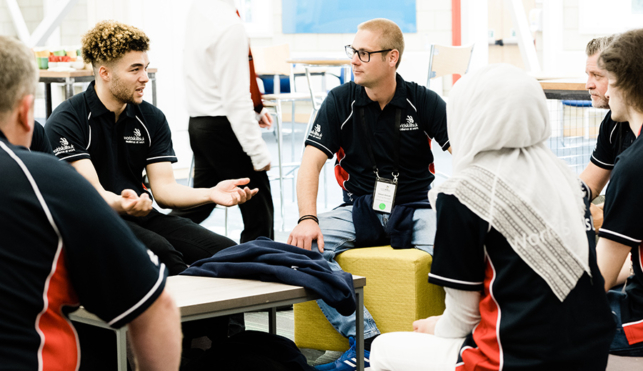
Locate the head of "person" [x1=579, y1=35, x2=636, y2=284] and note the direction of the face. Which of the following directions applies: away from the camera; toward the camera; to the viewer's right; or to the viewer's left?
to the viewer's left

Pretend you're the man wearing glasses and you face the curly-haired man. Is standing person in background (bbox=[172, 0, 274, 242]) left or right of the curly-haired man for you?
right

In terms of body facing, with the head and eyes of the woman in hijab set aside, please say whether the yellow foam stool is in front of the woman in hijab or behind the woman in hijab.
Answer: in front

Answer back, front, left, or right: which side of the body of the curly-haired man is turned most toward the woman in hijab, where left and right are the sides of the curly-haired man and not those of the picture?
front

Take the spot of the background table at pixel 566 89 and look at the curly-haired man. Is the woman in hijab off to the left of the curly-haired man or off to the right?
left

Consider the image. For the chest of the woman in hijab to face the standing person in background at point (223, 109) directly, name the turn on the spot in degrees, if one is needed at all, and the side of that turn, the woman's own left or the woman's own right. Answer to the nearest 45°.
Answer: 0° — they already face them

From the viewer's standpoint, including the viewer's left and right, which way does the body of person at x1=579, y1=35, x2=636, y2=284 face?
facing the viewer and to the left of the viewer

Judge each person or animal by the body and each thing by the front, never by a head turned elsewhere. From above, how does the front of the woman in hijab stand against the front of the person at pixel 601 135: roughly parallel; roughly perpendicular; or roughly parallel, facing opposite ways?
roughly perpendicular

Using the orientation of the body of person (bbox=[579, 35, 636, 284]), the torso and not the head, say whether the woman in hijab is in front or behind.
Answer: in front

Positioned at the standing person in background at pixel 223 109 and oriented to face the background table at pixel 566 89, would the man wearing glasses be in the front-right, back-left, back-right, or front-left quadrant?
front-right

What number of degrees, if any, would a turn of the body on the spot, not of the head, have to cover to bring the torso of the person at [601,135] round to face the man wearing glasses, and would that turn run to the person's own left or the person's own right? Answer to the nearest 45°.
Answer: approximately 45° to the person's own right

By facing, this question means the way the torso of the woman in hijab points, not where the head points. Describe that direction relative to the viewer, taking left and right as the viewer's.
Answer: facing away from the viewer and to the left of the viewer

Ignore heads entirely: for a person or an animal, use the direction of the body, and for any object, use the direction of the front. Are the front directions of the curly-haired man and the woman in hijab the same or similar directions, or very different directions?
very different directions

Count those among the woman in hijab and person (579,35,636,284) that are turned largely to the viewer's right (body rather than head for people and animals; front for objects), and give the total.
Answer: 0

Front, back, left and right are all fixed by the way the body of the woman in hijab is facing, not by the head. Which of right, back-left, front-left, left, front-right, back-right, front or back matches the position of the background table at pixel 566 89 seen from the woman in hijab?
front-right

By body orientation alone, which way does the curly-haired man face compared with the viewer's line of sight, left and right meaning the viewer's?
facing the viewer and to the right of the viewer
